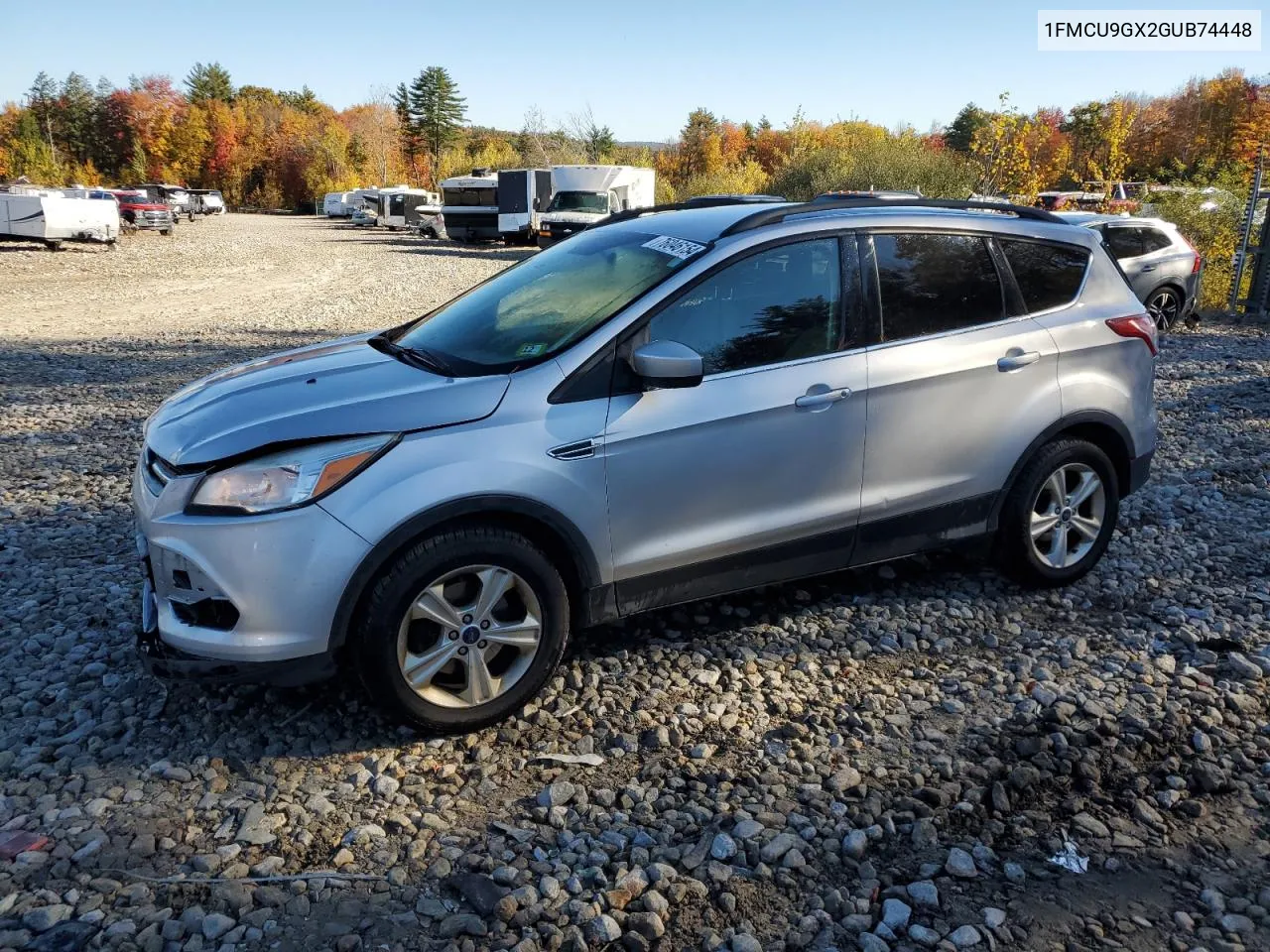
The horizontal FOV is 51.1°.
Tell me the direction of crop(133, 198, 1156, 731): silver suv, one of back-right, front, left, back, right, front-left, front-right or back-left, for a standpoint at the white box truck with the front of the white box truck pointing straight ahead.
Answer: front-left

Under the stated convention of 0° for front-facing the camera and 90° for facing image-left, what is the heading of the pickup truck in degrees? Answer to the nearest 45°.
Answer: approximately 315°

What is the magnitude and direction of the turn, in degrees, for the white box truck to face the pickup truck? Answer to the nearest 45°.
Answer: approximately 90° to its right

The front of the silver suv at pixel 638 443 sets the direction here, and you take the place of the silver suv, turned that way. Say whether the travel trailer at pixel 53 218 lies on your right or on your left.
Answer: on your right

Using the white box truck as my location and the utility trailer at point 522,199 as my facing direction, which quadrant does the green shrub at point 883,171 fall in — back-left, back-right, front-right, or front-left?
back-right

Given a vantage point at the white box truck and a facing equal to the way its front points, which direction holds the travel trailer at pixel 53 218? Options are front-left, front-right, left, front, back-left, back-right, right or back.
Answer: front-right

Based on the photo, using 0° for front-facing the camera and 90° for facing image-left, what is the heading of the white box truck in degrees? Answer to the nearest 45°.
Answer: approximately 45°

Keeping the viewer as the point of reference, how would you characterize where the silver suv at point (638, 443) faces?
facing the viewer and to the left of the viewer

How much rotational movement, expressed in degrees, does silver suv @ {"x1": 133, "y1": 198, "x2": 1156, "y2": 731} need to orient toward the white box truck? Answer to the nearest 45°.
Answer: approximately 135° to its right

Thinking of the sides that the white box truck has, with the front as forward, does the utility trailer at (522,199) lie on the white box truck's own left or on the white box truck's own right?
on the white box truck's own right

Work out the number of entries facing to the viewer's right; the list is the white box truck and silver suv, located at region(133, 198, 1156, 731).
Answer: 0

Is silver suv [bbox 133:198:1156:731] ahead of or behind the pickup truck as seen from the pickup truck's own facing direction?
ahead
